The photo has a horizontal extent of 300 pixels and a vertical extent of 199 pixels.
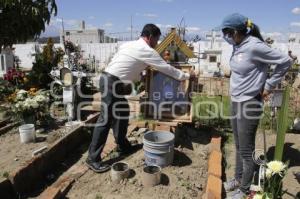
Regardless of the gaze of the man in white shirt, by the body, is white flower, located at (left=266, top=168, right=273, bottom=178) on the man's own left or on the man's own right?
on the man's own right

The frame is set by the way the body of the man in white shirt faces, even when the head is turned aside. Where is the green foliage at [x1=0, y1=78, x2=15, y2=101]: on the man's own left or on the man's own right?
on the man's own left

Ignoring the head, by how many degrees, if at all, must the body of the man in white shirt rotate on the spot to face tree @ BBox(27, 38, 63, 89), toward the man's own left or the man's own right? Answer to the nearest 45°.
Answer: approximately 135° to the man's own left

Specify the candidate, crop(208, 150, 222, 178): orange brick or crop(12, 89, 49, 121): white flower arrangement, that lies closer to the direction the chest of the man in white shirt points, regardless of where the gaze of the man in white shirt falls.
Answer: the orange brick

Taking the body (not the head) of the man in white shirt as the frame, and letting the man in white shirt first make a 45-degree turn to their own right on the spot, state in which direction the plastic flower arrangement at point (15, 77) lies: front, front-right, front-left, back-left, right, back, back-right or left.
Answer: back

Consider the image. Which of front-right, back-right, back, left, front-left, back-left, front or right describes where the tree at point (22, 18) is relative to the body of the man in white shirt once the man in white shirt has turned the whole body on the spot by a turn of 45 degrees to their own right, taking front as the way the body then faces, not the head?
back

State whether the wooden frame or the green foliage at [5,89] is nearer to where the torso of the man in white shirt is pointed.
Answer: the wooden frame

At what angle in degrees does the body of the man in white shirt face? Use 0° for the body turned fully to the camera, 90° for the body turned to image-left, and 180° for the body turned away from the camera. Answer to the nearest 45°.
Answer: approximately 270°

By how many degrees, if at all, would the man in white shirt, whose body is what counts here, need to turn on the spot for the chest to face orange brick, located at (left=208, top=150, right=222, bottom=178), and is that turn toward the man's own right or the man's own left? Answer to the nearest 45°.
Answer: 0° — they already face it

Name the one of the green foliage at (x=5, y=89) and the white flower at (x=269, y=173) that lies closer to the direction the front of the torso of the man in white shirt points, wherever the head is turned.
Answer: the white flower

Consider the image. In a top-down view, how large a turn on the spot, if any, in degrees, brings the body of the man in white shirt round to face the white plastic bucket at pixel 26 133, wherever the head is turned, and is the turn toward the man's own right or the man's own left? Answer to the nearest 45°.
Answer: approximately 135° to the man's own left

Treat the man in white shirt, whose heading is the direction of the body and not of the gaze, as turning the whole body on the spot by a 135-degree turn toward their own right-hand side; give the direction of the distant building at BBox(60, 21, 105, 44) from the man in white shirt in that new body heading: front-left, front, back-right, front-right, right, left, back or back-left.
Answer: back-right
